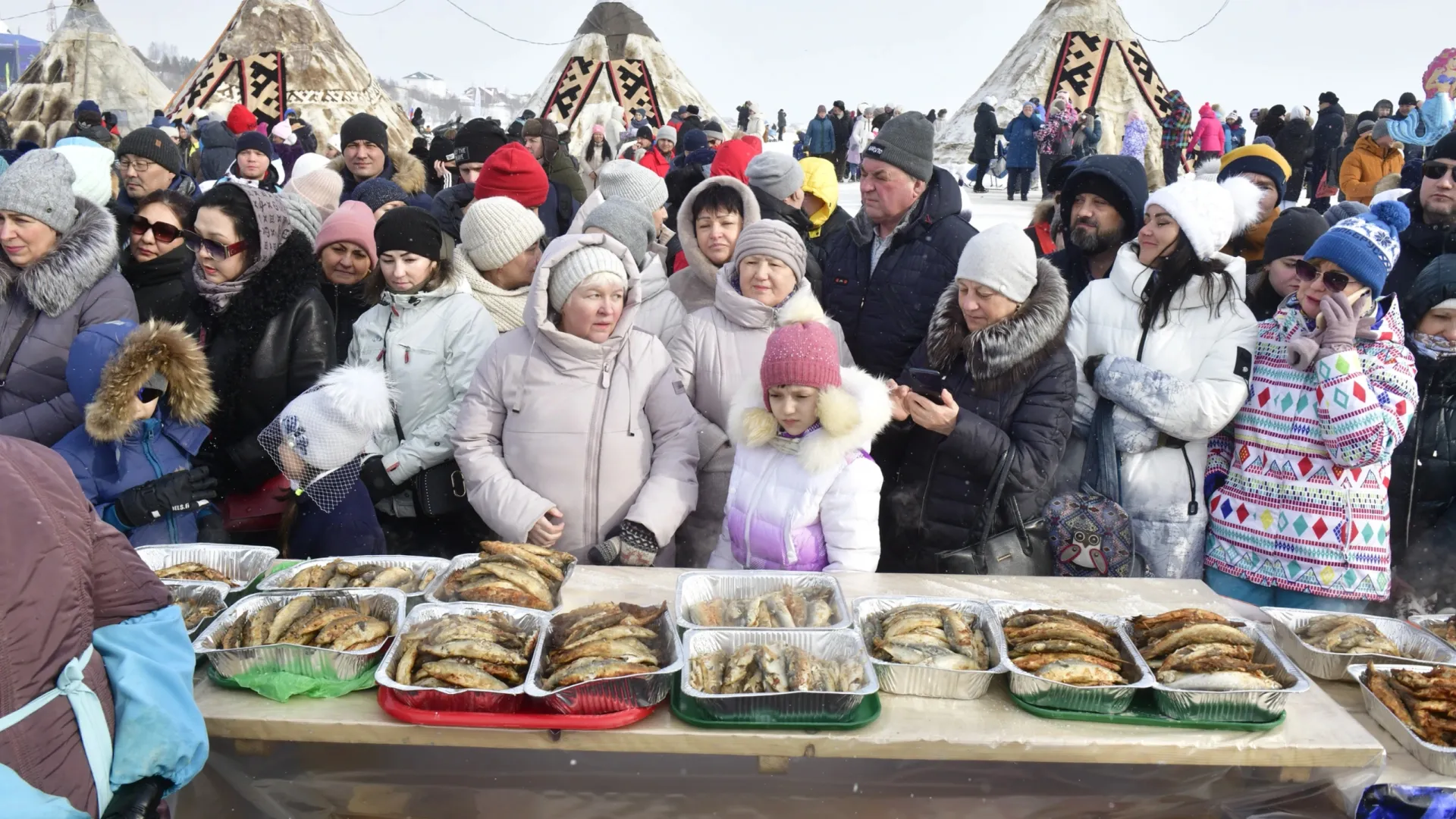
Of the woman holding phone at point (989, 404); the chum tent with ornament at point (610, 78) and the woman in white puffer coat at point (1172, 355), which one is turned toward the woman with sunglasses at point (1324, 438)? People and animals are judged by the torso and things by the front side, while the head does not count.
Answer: the chum tent with ornament

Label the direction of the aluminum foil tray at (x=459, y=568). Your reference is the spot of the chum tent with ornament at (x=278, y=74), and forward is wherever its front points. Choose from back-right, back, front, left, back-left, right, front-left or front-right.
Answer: front-left

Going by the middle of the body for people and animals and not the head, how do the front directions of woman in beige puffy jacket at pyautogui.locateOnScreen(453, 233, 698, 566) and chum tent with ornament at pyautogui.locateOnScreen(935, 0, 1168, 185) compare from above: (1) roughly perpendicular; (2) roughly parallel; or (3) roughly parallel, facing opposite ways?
roughly parallel

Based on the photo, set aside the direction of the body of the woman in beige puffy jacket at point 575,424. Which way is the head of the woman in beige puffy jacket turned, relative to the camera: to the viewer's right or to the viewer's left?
to the viewer's right

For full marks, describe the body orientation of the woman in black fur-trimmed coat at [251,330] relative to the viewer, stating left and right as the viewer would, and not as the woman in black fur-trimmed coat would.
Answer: facing the viewer and to the left of the viewer

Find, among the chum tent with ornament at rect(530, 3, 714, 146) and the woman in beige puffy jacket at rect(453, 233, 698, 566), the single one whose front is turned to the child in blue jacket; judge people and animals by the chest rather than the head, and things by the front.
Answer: the chum tent with ornament

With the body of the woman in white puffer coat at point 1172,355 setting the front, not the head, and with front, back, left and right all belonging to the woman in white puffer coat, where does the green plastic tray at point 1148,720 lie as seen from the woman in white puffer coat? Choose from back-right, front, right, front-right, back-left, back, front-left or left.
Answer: front-left

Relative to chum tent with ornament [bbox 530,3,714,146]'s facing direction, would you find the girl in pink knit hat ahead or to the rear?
ahead

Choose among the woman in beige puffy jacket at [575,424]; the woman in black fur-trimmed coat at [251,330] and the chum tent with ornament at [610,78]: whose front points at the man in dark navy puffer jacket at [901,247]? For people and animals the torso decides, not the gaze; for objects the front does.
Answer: the chum tent with ornament

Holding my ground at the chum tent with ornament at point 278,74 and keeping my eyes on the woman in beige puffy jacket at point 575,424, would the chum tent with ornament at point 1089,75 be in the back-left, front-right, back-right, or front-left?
front-left

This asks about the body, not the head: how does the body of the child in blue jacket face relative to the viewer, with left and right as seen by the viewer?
facing the viewer and to the right of the viewer

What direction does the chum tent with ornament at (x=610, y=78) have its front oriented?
toward the camera

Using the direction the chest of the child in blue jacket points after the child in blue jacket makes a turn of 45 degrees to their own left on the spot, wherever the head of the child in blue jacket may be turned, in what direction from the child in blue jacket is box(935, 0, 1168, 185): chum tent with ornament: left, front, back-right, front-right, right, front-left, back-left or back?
front-left

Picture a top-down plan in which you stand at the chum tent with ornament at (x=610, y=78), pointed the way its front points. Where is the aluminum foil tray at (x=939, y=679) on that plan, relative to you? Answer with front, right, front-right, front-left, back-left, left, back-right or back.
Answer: front

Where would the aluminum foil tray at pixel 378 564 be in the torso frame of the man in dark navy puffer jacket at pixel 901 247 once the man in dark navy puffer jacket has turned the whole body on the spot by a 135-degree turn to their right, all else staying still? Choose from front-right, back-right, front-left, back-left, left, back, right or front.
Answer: back-left

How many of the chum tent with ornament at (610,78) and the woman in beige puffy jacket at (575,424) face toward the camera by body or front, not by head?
2

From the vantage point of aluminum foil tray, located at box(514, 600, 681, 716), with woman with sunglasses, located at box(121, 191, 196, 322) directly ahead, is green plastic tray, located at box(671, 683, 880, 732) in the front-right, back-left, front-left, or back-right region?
back-right
